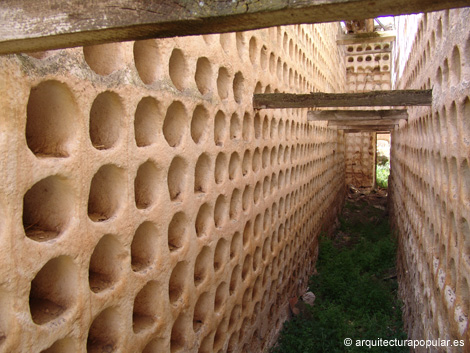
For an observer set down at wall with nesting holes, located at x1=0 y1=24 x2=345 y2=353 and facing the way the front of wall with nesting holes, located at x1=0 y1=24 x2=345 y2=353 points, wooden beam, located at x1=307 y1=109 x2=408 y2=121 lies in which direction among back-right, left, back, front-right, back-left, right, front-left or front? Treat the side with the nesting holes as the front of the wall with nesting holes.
left

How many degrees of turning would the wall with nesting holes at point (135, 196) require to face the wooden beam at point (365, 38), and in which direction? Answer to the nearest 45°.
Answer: approximately 90° to its left

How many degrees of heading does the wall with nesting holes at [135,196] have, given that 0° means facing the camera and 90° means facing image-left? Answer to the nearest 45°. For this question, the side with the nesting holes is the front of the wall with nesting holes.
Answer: approximately 315°
